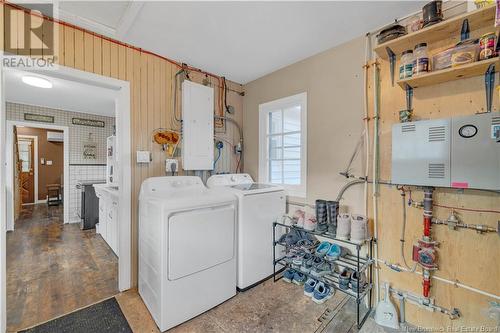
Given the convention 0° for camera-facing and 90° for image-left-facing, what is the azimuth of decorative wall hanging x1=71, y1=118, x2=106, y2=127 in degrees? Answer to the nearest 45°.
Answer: approximately 0°

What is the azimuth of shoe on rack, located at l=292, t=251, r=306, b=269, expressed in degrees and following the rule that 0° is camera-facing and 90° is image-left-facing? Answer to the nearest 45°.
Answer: approximately 45°

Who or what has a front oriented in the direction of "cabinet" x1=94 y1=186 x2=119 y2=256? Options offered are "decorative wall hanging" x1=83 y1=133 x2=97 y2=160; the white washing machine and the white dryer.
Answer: the decorative wall hanging

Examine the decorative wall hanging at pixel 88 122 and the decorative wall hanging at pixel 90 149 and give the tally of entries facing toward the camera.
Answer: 2

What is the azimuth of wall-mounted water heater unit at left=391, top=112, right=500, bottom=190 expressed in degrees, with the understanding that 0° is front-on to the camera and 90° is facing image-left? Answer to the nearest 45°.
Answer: approximately 45°
